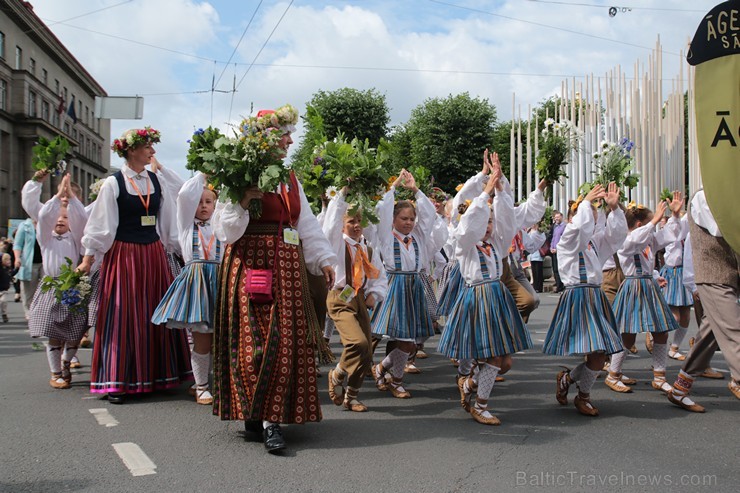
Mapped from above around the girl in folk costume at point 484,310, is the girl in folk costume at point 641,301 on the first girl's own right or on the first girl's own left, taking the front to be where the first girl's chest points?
on the first girl's own left

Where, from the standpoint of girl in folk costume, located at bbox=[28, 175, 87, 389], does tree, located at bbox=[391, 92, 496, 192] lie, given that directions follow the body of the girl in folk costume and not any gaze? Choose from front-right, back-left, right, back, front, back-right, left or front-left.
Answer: back-left

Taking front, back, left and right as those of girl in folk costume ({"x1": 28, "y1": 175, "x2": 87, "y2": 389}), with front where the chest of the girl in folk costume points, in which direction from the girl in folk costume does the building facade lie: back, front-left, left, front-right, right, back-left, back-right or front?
back

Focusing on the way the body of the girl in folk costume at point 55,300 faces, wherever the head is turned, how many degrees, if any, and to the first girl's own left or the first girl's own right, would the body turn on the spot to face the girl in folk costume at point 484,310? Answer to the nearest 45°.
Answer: approximately 45° to the first girl's own left

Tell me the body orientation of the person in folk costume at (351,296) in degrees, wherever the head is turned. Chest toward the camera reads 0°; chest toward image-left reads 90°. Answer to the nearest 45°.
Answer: approximately 315°

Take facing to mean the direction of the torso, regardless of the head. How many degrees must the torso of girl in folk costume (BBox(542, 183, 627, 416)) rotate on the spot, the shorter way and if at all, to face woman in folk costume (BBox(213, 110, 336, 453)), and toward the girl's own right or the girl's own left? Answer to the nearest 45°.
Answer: approximately 90° to the girl's own right

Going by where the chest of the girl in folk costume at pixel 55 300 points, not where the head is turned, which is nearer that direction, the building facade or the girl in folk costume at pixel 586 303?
the girl in folk costume at pixel 586 303

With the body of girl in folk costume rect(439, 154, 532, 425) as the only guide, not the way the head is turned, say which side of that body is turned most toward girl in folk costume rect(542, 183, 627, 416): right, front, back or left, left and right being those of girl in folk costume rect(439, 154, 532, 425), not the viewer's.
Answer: left

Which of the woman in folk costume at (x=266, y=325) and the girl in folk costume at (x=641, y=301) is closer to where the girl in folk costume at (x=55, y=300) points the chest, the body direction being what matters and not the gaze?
the woman in folk costume

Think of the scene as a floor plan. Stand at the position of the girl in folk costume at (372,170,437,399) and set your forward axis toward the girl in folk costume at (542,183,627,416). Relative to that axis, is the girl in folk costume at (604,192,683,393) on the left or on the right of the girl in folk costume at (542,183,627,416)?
left
